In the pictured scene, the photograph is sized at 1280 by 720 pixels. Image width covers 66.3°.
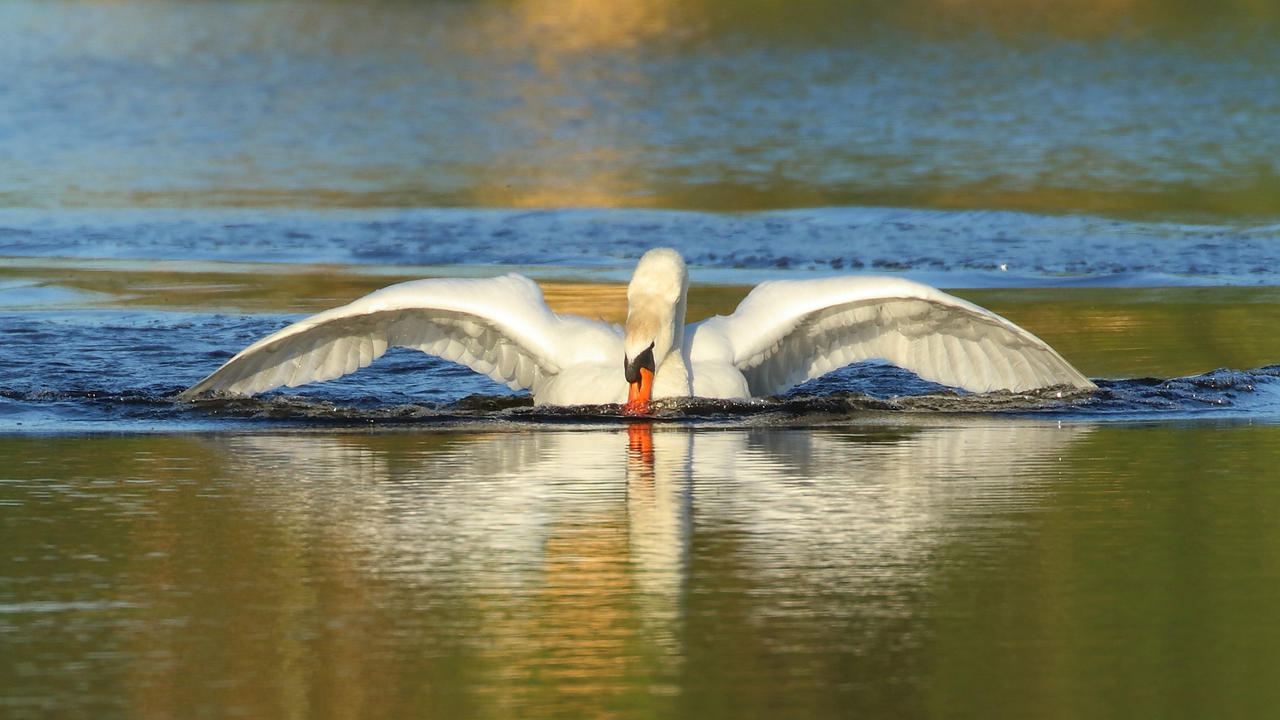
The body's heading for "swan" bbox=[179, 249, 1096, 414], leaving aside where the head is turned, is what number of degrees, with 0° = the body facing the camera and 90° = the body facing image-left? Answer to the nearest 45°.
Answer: approximately 0°
